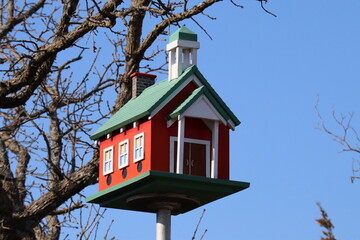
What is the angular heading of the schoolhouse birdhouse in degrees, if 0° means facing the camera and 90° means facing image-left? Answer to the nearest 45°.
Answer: approximately 315°
